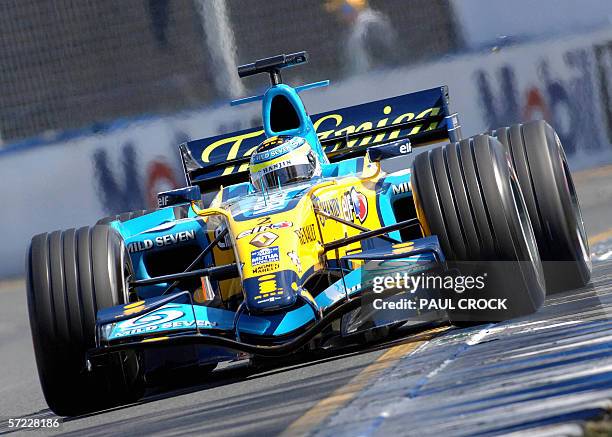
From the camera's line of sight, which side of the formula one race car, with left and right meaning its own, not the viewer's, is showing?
front
